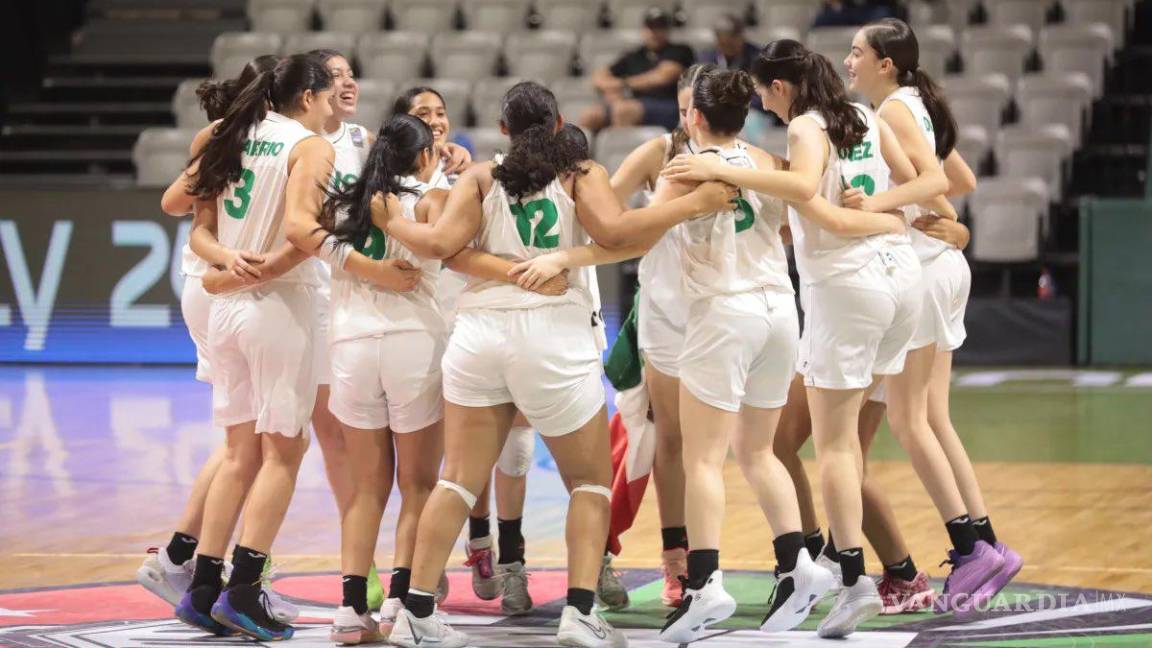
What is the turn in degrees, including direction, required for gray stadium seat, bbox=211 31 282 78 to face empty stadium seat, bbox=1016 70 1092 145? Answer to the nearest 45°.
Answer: approximately 45° to its left

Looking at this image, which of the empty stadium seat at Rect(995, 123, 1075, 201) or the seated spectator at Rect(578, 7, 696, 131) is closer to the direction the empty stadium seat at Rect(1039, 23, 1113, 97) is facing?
the empty stadium seat

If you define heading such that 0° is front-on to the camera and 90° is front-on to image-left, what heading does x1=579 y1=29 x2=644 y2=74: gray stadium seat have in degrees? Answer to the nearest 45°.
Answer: approximately 0°

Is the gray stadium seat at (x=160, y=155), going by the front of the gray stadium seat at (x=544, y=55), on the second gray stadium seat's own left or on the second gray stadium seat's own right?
on the second gray stadium seat's own right

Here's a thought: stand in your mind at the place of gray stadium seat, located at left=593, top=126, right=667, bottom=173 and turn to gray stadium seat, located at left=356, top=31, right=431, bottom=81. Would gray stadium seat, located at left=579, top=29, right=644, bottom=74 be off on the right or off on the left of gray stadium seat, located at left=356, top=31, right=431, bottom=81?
right

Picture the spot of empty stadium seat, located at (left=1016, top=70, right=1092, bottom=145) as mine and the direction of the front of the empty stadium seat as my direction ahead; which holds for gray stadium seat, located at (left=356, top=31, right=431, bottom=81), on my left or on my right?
on my right

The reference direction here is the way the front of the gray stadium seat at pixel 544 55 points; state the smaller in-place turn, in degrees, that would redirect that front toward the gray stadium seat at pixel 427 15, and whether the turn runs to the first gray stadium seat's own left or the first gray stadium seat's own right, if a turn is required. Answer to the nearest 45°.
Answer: approximately 135° to the first gray stadium seat's own right

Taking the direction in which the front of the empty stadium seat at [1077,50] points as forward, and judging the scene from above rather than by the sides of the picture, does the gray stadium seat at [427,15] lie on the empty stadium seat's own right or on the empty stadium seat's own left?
on the empty stadium seat's own right

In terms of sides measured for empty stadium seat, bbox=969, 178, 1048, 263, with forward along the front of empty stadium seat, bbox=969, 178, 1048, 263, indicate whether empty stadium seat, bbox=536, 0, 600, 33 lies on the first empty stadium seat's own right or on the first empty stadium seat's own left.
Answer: on the first empty stadium seat's own right

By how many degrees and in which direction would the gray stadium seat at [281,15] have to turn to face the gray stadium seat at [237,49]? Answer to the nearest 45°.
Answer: approximately 45° to its right

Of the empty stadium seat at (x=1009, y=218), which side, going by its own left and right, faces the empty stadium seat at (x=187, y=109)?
right

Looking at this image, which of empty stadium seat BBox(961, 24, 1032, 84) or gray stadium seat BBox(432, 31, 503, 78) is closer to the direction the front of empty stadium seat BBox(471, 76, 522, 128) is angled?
the empty stadium seat
